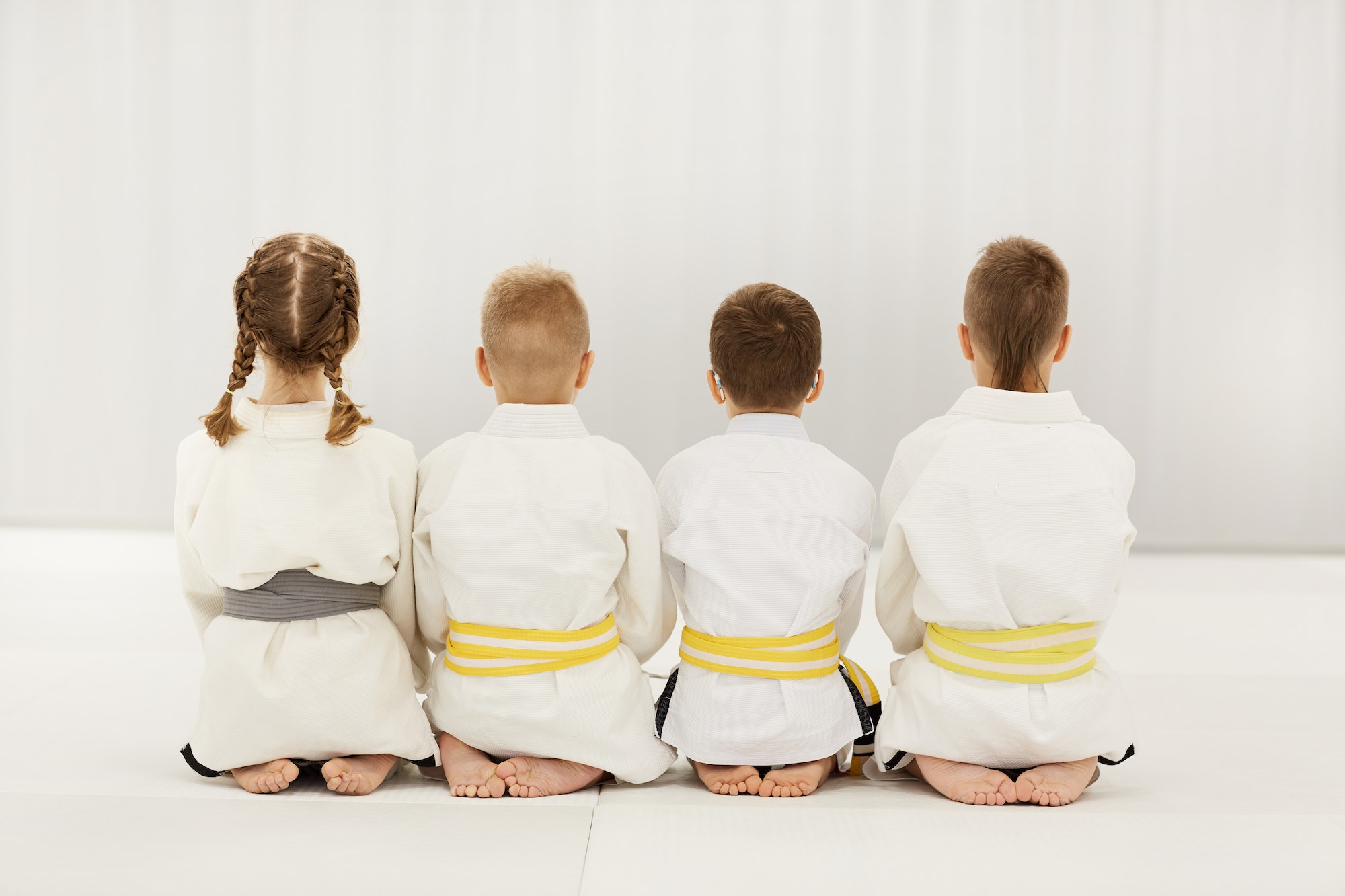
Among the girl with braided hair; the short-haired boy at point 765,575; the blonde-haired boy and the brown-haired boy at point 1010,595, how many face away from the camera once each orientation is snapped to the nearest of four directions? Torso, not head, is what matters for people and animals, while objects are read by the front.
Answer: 4

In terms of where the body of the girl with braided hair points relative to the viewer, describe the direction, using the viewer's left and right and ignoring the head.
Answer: facing away from the viewer

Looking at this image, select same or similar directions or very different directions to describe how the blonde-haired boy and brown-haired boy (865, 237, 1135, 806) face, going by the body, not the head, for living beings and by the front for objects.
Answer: same or similar directions

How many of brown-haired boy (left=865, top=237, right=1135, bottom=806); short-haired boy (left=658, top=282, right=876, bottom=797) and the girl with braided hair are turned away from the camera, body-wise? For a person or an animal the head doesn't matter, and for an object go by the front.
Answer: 3

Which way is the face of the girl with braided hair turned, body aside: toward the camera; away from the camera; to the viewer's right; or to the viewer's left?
away from the camera

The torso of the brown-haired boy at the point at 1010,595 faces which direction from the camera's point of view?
away from the camera

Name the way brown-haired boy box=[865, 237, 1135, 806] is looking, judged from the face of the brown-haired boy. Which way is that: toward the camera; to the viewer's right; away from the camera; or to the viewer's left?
away from the camera

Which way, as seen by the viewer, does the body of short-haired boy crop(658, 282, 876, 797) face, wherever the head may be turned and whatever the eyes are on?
away from the camera

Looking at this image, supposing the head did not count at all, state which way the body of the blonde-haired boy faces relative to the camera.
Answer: away from the camera
